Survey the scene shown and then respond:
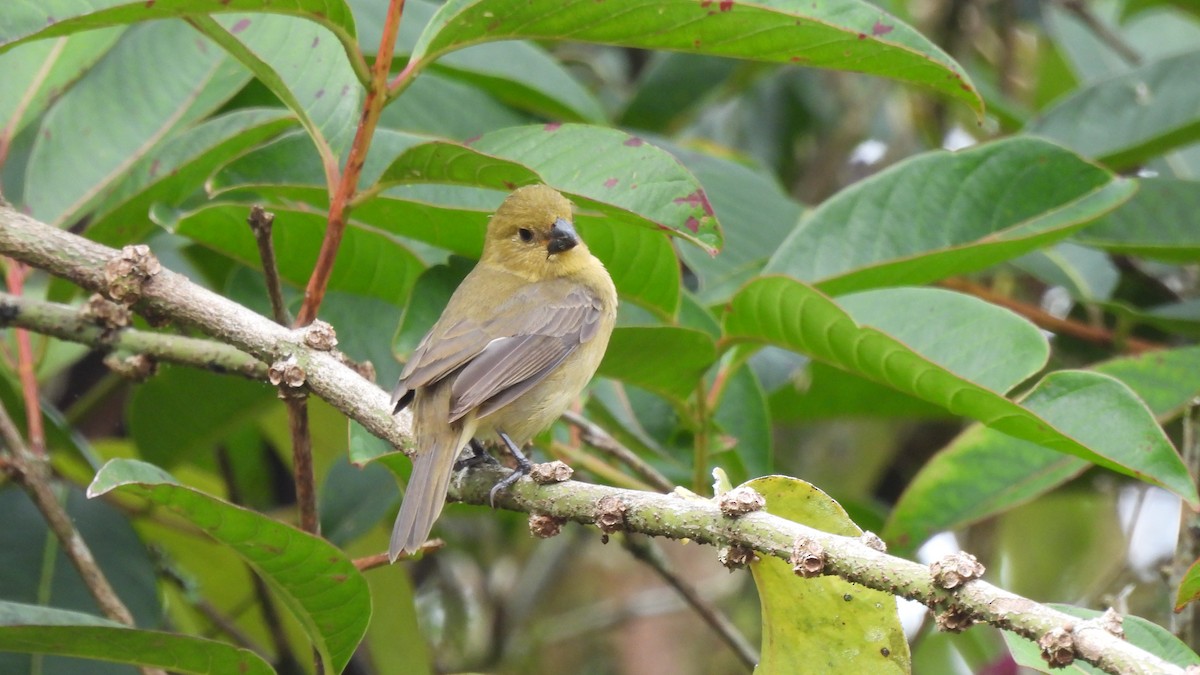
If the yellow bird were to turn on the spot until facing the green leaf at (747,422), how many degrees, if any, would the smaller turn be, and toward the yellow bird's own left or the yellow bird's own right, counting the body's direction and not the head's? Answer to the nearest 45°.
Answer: approximately 45° to the yellow bird's own right

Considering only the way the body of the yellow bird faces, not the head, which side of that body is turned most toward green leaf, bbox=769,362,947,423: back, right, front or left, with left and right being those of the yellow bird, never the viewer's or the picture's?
front

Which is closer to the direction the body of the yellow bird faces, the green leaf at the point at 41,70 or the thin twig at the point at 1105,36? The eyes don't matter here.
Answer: the thin twig

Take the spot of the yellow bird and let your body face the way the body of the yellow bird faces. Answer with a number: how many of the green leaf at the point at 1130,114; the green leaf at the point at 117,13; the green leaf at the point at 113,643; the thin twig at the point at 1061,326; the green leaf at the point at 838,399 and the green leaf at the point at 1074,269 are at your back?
2

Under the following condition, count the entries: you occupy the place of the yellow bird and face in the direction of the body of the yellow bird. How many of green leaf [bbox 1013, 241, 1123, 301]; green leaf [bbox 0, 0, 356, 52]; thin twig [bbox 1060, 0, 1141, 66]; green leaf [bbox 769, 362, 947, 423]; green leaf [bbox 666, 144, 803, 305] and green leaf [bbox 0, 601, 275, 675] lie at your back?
2

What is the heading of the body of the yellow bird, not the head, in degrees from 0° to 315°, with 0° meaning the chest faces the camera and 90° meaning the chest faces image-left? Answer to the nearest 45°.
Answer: approximately 225°

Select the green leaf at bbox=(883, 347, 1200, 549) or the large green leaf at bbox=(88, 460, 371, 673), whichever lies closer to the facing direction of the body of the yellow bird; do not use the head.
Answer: the green leaf

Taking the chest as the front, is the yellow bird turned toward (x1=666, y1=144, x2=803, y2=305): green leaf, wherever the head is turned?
yes

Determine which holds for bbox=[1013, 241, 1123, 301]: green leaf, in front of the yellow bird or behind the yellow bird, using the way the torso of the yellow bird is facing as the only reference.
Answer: in front

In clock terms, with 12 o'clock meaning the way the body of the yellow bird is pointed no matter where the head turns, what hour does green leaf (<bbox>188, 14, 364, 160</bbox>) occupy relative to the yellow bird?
The green leaf is roughly at 8 o'clock from the yellow bird.
